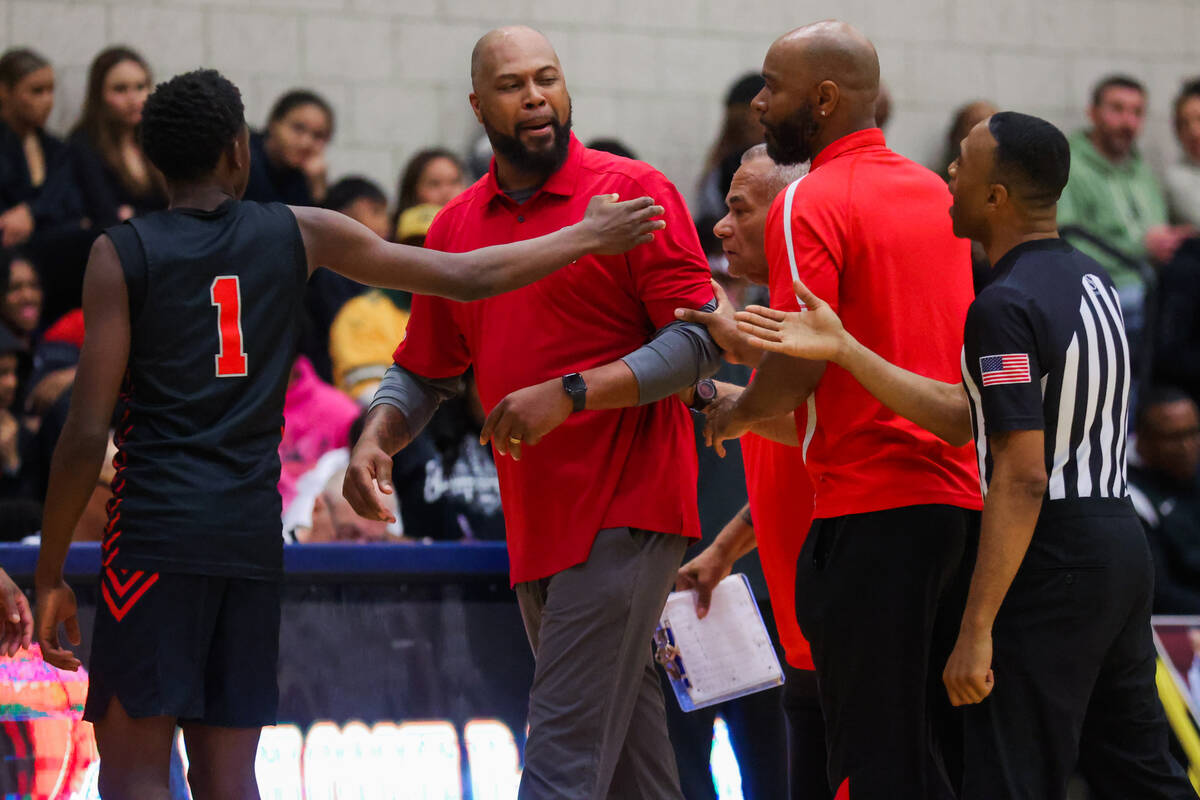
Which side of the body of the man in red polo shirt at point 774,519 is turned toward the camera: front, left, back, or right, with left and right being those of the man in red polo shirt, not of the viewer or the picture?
left

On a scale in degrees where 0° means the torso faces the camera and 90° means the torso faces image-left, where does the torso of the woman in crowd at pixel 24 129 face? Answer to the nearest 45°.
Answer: approximately 315°

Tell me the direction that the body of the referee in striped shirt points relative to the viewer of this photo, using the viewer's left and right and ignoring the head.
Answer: facing away from the viewer and to the left of the viewer

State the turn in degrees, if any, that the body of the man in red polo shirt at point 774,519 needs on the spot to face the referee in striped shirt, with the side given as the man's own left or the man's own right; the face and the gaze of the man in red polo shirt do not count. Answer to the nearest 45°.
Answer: approximately 135° to the man's own left

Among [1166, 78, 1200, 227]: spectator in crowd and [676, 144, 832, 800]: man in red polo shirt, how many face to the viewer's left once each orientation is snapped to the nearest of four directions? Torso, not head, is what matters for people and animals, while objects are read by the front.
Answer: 1

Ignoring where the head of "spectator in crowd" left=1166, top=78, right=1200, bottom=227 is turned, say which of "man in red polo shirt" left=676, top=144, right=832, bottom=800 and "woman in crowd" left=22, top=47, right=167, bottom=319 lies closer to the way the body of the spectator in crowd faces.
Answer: the man in red polo shirt

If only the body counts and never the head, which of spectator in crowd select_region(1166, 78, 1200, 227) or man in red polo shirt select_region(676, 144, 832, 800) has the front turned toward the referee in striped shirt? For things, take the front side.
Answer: the spectator in crowd

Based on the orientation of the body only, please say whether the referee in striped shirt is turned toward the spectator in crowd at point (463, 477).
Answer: yes

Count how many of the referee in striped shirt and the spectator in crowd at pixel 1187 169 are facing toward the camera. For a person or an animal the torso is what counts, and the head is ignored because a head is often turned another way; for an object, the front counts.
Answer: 1

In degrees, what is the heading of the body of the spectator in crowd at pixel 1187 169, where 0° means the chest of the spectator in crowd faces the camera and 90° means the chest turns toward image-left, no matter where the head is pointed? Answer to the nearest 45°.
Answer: approximately 0°
